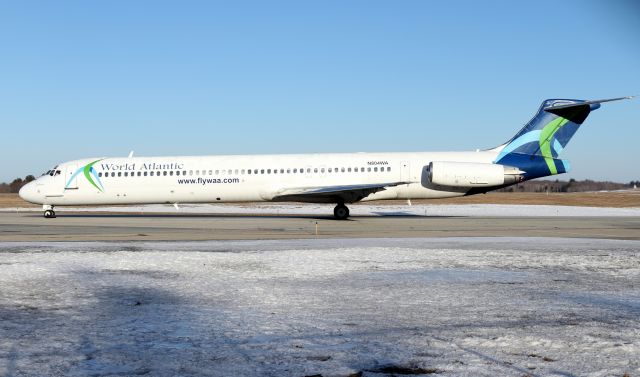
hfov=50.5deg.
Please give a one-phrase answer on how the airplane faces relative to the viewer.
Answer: facing to the left of the viewer
